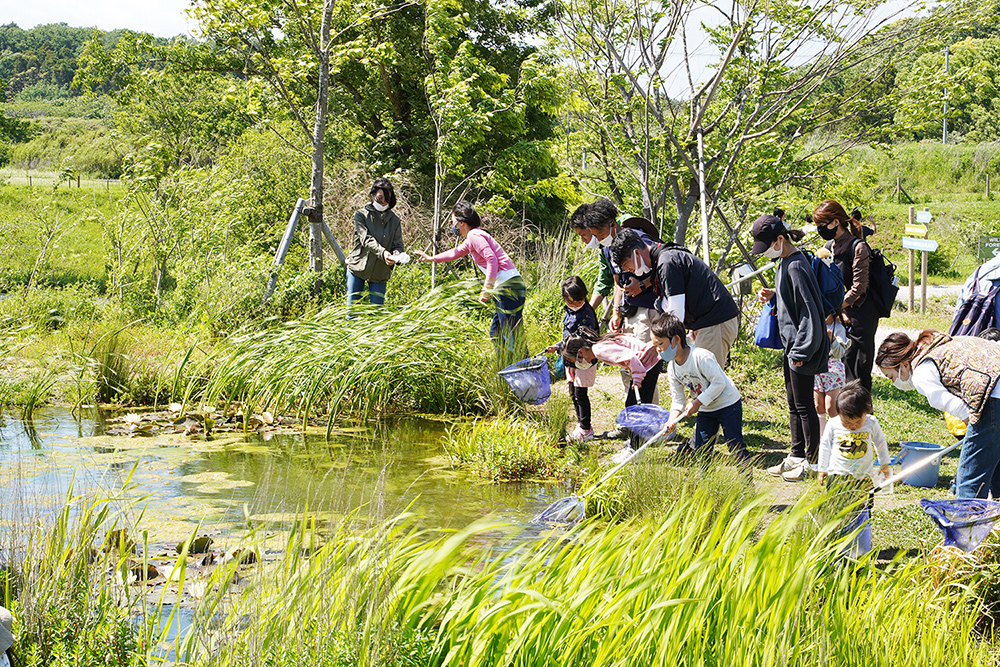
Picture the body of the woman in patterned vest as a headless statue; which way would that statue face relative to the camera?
to the viewer's left

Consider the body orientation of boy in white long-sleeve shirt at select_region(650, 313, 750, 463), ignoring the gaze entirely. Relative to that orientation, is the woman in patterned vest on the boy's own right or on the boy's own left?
on the boy's own left

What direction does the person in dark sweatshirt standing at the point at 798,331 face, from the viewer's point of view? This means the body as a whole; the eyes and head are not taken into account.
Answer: to the viewer's left

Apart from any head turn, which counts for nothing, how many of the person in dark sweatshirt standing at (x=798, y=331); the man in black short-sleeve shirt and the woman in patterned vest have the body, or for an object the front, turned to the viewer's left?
3

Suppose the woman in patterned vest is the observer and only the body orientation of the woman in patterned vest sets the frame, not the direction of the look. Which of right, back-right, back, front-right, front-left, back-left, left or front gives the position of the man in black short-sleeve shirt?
front-right

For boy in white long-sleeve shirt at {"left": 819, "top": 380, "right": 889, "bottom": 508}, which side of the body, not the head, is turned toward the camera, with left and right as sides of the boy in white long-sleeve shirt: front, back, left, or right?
front

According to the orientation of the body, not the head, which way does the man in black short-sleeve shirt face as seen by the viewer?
to the viewer's left

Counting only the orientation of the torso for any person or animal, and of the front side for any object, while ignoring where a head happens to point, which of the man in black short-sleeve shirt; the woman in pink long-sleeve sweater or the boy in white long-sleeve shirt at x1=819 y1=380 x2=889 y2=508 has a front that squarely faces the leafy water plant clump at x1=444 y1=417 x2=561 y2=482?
the man in black short-sleeve shirt

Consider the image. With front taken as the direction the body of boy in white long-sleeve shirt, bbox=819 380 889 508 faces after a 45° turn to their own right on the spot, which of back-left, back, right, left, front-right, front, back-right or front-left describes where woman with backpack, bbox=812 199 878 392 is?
back-right

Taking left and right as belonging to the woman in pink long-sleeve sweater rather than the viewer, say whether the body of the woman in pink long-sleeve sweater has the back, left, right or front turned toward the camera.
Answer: left

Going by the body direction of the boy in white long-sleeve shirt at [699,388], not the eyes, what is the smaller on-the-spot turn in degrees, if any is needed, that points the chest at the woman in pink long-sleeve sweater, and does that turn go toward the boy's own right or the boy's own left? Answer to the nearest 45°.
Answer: approximately 90° to the boy's own right

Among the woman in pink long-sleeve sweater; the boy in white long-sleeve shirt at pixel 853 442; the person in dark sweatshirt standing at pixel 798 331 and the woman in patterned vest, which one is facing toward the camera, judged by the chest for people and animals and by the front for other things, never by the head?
the boy in white long-sleeve shirt

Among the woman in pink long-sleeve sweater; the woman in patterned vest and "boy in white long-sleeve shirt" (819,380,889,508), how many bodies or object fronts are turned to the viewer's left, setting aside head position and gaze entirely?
2

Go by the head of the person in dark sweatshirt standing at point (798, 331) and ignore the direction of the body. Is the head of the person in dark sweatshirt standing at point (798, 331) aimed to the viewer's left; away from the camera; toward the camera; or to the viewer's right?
to the viewer's left

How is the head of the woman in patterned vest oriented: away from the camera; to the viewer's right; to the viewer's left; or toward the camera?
to the viewer's left

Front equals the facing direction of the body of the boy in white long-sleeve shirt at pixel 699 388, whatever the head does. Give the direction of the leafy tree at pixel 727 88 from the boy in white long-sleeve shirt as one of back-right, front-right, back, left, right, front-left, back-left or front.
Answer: back-right

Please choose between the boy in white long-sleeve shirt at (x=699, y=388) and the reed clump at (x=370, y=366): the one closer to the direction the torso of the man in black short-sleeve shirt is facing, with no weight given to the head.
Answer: the reed clump
